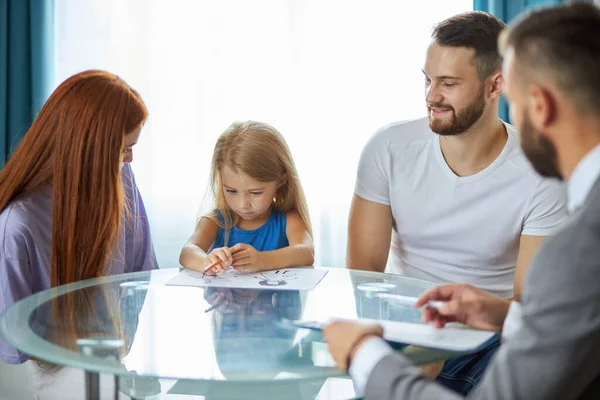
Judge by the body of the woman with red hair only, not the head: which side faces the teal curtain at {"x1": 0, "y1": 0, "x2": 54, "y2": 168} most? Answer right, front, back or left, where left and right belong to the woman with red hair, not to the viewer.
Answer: left

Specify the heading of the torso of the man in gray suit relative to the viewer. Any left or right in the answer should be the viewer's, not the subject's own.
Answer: facing away from the viewer and to the left of the viewer

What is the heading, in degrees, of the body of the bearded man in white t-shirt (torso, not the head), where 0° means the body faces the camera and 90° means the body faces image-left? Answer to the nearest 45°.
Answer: approximately 45°

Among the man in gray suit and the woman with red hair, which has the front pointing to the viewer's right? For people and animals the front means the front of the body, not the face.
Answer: the woman with red hair

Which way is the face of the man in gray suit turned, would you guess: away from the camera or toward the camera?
away from the camera

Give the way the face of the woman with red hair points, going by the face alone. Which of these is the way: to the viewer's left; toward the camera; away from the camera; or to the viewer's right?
to the viewer's right

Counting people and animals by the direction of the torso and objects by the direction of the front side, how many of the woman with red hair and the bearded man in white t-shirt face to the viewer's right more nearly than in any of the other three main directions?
1

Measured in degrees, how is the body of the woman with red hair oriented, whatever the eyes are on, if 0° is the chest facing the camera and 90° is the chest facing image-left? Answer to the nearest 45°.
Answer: approximately 270°
